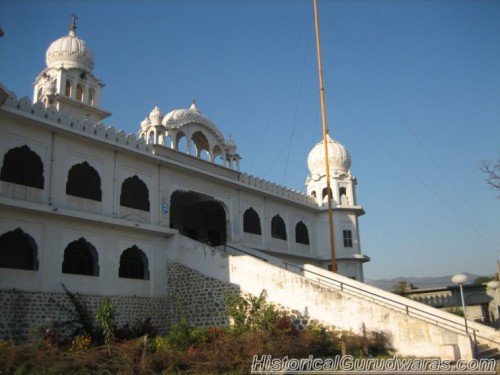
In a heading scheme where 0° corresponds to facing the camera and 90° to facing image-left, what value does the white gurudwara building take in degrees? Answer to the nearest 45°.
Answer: approximately 315°

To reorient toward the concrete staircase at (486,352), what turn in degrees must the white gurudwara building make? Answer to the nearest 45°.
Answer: approximately 45° to its left
